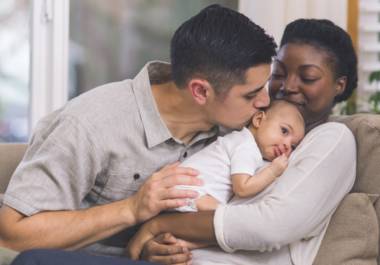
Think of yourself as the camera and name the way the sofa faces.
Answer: facing the viewer

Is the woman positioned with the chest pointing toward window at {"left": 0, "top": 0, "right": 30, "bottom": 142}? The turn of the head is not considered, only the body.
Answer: no

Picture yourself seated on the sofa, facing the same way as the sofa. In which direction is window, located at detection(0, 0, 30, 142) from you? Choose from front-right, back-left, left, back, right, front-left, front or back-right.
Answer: back-right

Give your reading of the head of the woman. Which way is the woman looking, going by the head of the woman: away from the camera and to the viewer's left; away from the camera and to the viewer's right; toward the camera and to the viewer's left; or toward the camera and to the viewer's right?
toward the camera and to the viewer's left
